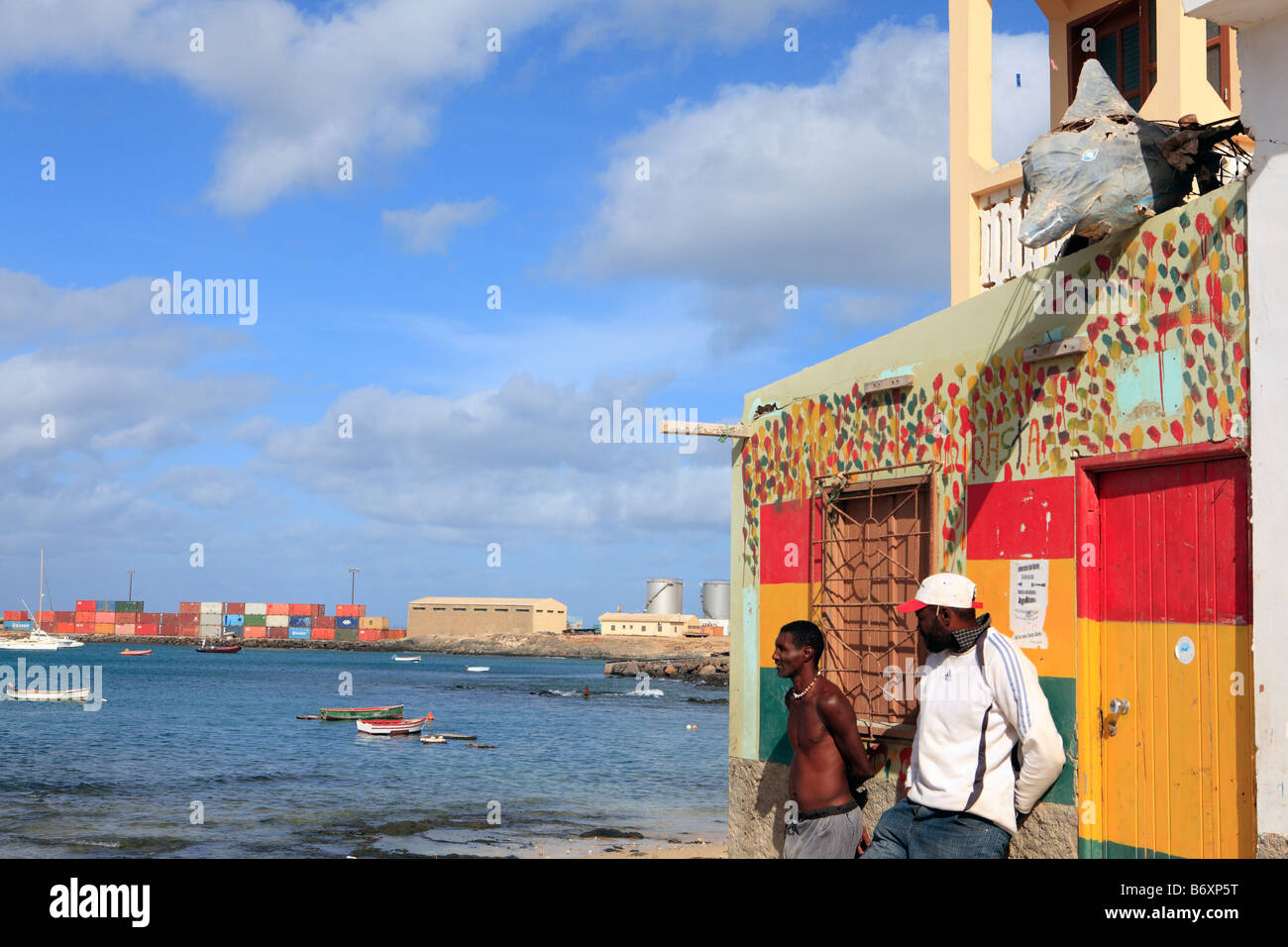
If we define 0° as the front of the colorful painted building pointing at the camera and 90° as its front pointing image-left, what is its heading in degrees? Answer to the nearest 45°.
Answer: approximately 45°

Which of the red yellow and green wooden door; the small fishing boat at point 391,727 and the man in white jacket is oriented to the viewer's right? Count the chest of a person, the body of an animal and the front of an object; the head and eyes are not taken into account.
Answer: the small fishing boat

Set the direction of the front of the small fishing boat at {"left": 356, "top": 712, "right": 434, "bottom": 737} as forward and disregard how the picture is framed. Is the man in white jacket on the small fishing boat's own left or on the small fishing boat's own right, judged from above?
on the small fishing boat's own right

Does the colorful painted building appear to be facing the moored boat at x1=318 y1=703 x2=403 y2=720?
no

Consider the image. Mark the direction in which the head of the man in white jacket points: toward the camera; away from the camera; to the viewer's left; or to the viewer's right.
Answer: to the viewer's left

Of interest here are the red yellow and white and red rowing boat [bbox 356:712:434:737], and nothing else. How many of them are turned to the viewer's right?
1

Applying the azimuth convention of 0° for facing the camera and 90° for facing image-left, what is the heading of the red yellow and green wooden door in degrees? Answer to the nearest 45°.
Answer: approximately 45°

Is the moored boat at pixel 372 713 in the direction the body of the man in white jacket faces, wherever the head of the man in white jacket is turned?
no

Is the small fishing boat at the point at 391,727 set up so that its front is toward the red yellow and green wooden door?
no

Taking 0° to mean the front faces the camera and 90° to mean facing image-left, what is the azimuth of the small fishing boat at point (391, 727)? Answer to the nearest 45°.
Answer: approximately 270°

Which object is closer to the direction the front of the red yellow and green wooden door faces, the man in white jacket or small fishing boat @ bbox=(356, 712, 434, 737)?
the man in white jacket

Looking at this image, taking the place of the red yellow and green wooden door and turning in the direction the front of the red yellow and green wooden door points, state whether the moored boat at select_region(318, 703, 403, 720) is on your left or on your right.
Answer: on your right
